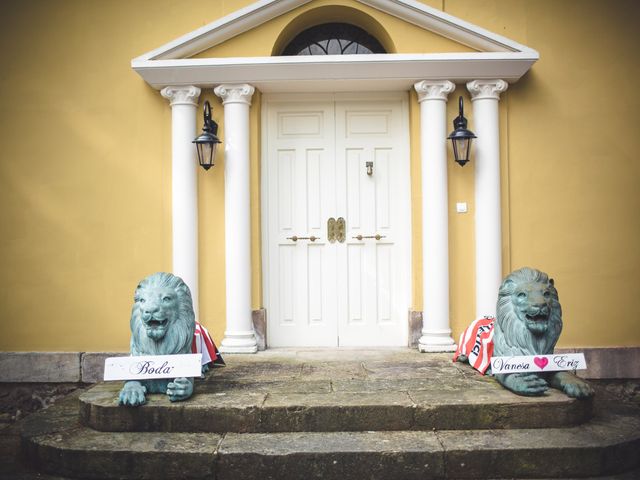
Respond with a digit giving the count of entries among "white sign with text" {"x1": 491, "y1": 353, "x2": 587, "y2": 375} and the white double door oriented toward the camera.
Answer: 2

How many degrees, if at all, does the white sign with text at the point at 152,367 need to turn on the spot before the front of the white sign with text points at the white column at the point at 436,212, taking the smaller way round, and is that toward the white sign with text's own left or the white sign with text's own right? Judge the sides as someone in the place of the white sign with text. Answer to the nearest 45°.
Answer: approximately 135° to the white sign with text's own left

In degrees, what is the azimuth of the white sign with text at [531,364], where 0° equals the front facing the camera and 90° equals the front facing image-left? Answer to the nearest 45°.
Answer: approximately 0°

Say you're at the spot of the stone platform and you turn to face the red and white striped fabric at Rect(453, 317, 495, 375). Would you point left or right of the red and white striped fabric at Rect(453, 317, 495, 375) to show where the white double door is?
left

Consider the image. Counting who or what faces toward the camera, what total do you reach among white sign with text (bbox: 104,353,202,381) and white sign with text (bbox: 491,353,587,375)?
2

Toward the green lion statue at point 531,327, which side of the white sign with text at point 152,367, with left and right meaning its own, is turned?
left

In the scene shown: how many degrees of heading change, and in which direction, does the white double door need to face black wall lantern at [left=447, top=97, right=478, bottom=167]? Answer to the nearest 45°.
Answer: approximately 90° to its left
